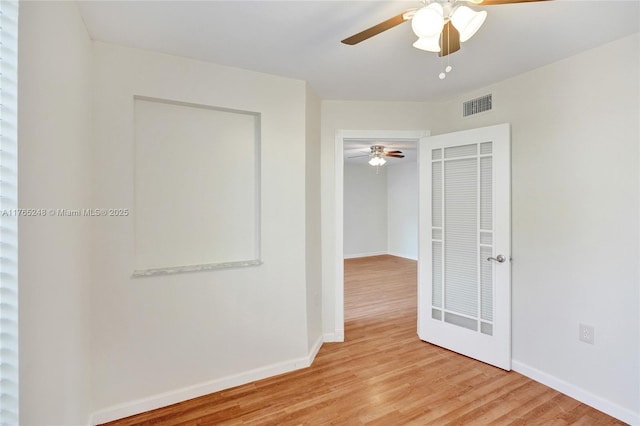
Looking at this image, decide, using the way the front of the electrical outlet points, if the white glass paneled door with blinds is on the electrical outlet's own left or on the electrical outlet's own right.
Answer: on the electrical outlet's own right

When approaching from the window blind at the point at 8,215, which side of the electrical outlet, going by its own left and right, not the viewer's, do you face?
front

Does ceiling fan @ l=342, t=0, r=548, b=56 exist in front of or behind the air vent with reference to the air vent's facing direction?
in front

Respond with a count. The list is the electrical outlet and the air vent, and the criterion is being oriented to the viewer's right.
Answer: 0

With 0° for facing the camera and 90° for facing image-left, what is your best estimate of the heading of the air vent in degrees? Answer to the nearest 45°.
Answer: approximately 45°
